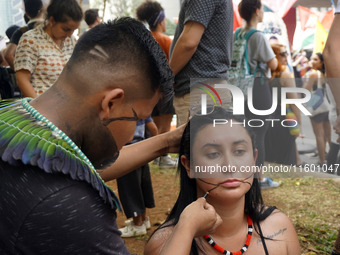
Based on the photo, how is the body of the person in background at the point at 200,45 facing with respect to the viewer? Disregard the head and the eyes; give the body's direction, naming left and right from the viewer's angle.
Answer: facing away from the viewer and to the left of the viewer

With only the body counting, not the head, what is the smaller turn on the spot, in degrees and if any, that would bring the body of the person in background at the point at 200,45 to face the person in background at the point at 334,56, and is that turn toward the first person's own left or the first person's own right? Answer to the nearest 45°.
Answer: approximately 180°

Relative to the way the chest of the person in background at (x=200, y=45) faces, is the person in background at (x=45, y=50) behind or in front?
in front

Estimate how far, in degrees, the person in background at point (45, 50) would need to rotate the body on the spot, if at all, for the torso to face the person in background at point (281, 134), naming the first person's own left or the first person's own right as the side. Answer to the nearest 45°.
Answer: approximately 45° to the first person's own left
